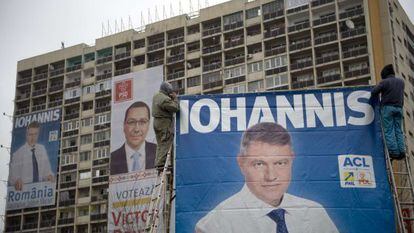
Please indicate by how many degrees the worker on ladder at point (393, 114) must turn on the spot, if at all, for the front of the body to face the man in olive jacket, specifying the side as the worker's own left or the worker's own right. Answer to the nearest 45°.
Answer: approximately 45° to the worker's own left

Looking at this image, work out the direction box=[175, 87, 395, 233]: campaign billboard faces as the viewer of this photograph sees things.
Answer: facing the viewer

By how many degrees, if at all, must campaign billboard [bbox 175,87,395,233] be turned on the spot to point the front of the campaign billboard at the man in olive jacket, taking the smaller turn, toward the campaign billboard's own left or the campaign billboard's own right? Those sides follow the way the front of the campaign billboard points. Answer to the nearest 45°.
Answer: approximately 90° to the campaign billboard's own right

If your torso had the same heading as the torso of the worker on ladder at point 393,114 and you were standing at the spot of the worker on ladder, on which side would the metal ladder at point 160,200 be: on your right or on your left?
on your left

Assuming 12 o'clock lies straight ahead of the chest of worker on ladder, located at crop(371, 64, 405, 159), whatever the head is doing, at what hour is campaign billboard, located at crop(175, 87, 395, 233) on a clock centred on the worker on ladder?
The campaign billboard is roughly at 10 o'clock from the worker on ladder.

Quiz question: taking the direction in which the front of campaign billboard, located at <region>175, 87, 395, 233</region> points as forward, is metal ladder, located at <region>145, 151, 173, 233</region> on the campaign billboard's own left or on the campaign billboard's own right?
on the campaign billboard's own right

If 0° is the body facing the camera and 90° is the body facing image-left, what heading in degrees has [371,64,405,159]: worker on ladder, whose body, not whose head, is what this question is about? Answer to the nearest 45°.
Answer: approximately 135°

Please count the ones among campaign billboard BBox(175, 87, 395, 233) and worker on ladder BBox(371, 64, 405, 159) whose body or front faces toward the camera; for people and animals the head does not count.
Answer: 1
